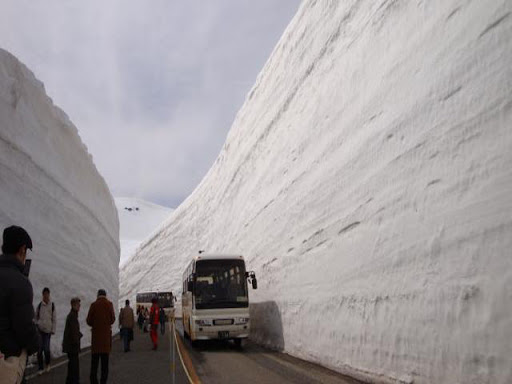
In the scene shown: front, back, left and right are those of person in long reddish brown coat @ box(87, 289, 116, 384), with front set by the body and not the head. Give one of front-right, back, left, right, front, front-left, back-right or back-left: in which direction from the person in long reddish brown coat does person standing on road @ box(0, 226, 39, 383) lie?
back

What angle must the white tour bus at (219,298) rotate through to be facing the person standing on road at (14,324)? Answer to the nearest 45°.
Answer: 0° — it already faces them

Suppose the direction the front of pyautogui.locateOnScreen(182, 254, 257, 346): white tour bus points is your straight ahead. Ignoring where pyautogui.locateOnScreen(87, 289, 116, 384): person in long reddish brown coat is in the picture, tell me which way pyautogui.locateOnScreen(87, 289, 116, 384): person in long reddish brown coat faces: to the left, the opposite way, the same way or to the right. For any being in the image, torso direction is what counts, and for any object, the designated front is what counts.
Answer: the opposite way

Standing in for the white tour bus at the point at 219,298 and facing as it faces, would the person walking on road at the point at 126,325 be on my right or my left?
on my right

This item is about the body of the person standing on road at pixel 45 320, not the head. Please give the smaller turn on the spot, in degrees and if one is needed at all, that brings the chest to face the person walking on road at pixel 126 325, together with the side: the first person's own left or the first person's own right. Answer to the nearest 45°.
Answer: approximately 135° to the first person's own left

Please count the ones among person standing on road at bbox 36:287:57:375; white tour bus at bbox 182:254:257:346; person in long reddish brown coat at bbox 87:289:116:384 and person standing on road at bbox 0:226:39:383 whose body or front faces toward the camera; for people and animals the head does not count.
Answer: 2

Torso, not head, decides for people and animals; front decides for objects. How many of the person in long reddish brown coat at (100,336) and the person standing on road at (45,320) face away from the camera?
1

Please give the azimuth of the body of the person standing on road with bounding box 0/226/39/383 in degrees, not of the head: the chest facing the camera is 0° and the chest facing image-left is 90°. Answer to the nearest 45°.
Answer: approximately 225°

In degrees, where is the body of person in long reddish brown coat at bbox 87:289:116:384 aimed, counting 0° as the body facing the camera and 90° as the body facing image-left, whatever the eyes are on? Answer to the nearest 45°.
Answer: approximately 180°

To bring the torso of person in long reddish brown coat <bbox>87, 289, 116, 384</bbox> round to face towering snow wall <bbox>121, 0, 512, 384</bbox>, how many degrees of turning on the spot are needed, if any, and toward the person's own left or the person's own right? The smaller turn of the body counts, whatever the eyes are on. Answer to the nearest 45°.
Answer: approximately 90° to the person's own right

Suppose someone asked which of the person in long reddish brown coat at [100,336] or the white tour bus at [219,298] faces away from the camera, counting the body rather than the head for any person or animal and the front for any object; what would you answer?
the person in long reddish brown coat
